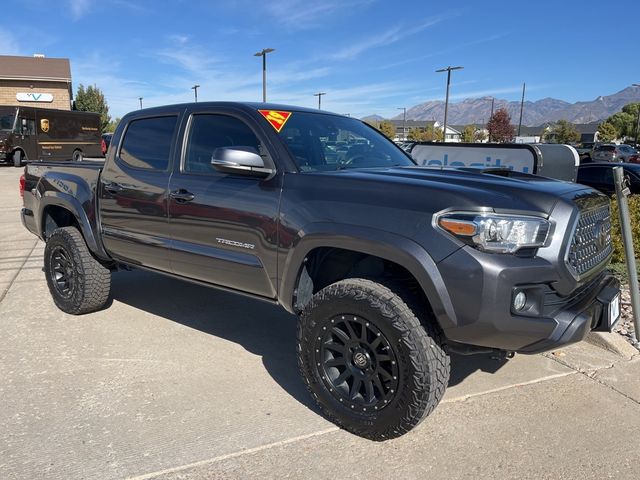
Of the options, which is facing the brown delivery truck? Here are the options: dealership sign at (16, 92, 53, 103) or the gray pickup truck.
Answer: the dealership sign

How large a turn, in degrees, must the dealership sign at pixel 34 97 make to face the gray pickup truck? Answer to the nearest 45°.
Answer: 0° — it already faces it

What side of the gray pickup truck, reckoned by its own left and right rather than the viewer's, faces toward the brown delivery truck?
back

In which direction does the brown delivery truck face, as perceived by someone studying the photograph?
facing the viewer and to the left of the viewer

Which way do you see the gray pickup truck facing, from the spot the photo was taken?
facing the viewer and to the right of the viewer

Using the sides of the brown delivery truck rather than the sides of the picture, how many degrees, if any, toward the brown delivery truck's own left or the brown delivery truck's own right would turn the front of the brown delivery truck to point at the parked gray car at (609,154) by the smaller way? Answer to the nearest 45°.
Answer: approximately 135° to the brown delivery truck's own left

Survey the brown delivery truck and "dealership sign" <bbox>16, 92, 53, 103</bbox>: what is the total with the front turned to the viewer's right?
0

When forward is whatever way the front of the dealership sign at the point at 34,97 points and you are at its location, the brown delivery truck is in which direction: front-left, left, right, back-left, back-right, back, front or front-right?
front

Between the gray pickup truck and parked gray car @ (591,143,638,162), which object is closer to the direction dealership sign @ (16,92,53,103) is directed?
the gray pickup truck

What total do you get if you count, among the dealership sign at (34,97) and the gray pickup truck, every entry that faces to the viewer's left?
0

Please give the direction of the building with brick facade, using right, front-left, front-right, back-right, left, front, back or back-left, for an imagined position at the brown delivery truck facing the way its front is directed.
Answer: back-right

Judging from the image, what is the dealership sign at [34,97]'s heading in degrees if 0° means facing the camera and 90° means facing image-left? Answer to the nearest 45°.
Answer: approximately 0°

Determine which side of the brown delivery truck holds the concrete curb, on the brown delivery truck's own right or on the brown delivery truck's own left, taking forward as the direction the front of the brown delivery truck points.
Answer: on the brown delivery truck's own left
